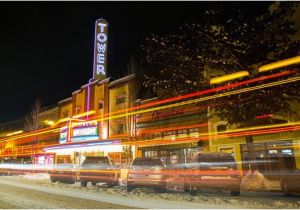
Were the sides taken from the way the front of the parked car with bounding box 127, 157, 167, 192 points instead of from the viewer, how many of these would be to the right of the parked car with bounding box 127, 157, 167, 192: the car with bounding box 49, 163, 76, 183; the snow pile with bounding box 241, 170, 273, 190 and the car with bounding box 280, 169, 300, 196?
2

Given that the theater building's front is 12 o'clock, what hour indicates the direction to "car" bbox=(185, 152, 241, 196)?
The car is roughly at 10 o'clock from the theater building.

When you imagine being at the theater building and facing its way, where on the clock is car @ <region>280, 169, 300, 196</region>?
The car is roughly at 10 o'clock from the theater building.

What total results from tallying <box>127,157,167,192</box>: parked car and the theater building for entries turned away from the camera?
1

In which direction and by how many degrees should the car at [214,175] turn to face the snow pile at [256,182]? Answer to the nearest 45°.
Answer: approximately 45° to its right

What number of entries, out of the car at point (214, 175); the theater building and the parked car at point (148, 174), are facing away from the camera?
2

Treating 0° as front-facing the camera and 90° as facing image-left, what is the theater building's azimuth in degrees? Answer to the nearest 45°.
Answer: approximately 45°

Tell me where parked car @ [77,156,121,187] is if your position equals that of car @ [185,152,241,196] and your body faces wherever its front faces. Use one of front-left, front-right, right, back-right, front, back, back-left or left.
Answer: front-left

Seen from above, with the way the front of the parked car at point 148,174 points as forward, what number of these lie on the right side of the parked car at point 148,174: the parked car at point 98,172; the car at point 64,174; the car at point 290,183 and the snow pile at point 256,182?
2

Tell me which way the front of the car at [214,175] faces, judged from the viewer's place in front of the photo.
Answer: facing away from the viewer

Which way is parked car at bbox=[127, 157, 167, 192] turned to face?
away from the camera

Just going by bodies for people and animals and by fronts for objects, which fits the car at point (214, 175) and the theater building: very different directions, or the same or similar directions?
very different directions

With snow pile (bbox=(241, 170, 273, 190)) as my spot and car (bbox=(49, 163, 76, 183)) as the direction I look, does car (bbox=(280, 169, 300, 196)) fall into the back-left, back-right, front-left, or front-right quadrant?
back-left

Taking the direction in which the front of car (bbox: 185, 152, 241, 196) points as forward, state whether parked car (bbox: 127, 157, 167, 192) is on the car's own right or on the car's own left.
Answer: on the car's own left

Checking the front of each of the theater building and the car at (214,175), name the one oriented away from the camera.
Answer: the car
